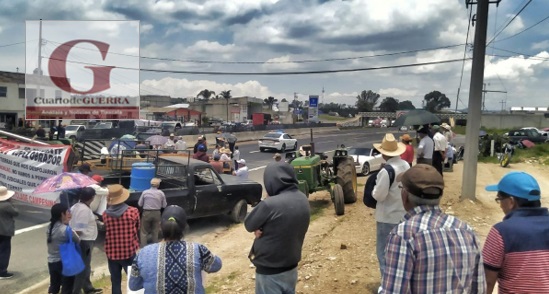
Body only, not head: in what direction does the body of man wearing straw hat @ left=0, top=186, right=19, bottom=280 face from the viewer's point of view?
to the viewer's right

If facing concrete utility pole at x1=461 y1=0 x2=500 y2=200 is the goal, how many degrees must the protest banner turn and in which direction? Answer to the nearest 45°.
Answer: approximately 90° to its left

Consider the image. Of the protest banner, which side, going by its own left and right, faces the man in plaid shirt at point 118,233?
front

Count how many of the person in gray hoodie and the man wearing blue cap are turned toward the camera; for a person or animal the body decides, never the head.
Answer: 0

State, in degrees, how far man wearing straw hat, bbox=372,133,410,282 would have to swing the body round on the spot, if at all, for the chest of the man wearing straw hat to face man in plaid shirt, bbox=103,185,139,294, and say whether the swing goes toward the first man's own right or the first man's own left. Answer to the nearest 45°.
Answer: approximately 45° to the first man's own left

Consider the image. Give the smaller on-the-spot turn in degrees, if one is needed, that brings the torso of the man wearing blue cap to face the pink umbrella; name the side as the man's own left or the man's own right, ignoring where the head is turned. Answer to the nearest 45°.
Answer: approximately 45° to the man's own left

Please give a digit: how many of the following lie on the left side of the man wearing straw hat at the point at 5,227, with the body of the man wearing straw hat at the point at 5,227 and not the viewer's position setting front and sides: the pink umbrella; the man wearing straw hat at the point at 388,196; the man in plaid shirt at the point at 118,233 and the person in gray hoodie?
0

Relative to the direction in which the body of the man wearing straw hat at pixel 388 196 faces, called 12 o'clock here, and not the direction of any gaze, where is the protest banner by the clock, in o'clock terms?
The protest banner is roughly at 11 o'clock from the man wearing straw hat.

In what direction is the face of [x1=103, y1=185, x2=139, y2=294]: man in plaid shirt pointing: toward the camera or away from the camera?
away from the camera

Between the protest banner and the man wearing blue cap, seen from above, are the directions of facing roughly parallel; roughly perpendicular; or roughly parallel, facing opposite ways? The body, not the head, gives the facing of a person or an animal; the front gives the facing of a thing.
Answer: roughly parallel, facing opposite ways

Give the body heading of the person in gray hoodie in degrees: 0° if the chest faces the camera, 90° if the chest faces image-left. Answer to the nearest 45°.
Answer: approximately 135°

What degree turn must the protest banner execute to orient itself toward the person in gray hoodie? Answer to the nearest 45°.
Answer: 0° — it already faces them

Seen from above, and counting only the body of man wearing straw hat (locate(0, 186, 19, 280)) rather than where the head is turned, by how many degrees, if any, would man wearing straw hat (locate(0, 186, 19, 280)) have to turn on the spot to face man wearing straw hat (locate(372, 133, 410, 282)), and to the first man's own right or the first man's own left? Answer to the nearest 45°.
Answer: approximately 45° to the first man's own right

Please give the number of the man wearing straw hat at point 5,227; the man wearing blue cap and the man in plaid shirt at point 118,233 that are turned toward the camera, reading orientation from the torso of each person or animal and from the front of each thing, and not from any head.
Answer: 0

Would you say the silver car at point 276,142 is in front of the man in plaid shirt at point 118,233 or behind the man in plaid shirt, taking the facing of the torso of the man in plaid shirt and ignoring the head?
in front

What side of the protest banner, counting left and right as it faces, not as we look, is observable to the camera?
front

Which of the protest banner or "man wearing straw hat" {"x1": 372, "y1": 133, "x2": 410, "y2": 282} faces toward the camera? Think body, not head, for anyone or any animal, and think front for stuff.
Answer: the protest banner

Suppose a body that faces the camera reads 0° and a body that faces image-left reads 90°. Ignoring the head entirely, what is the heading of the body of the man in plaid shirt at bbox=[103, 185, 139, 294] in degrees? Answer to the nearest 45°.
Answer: approximately 180°

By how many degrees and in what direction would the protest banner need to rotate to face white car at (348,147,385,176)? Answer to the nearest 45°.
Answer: approximately 135° to its left
